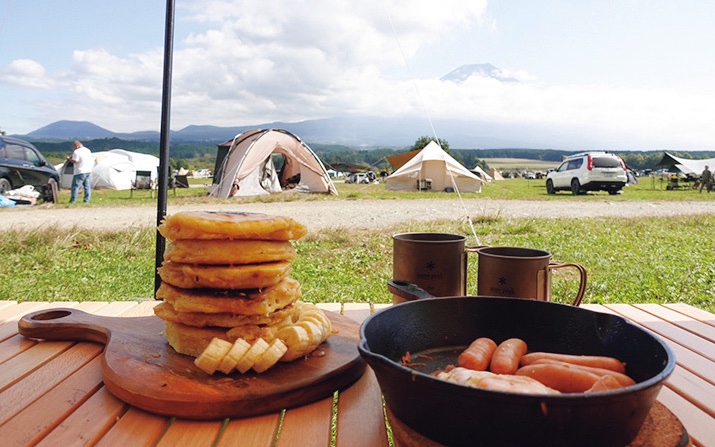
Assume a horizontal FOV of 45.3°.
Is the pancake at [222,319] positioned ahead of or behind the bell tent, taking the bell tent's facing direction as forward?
ahead

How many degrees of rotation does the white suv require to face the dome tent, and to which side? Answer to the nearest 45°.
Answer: approximately 90° to its left

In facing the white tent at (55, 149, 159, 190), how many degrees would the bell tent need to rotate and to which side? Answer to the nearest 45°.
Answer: approximately 90° to its right

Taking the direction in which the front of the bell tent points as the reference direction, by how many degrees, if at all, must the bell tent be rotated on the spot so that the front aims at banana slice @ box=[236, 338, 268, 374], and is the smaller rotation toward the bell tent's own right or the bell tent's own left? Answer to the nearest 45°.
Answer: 0° — it already faces it

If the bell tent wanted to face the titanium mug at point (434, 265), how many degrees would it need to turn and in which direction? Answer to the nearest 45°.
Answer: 0° — it already faces it

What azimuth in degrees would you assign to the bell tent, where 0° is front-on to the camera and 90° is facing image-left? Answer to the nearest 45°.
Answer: approximately 0°

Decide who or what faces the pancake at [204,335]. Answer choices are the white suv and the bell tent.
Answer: the bell tent

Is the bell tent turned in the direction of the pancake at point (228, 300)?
yes

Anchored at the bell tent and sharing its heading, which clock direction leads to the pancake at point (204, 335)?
The pancake is roughly at 12 o'clock from the bell tent.

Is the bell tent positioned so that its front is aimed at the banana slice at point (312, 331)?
yes

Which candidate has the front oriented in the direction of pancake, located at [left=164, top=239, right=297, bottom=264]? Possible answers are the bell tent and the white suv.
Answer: the bell tent

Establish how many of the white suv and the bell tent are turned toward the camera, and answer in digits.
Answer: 1

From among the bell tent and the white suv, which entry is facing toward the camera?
the bell tent

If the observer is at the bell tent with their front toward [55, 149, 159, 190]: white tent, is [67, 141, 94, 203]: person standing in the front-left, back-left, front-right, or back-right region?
front-left

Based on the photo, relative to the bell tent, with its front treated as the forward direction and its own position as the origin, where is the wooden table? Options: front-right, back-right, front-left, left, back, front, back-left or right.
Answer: front

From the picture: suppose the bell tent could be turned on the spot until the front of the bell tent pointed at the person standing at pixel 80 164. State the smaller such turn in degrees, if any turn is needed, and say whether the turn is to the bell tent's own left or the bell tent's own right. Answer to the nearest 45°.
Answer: approximately 45° to the bell tent's own right

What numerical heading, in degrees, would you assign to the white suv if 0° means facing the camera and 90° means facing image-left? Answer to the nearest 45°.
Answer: approximately 135°

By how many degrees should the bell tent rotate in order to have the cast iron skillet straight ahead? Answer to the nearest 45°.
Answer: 0° — it already faces it
